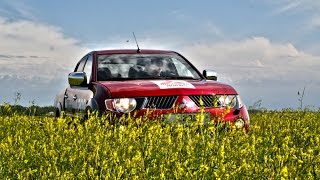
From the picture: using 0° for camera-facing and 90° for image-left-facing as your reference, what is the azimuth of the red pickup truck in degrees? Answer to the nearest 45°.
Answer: approximately 315°
